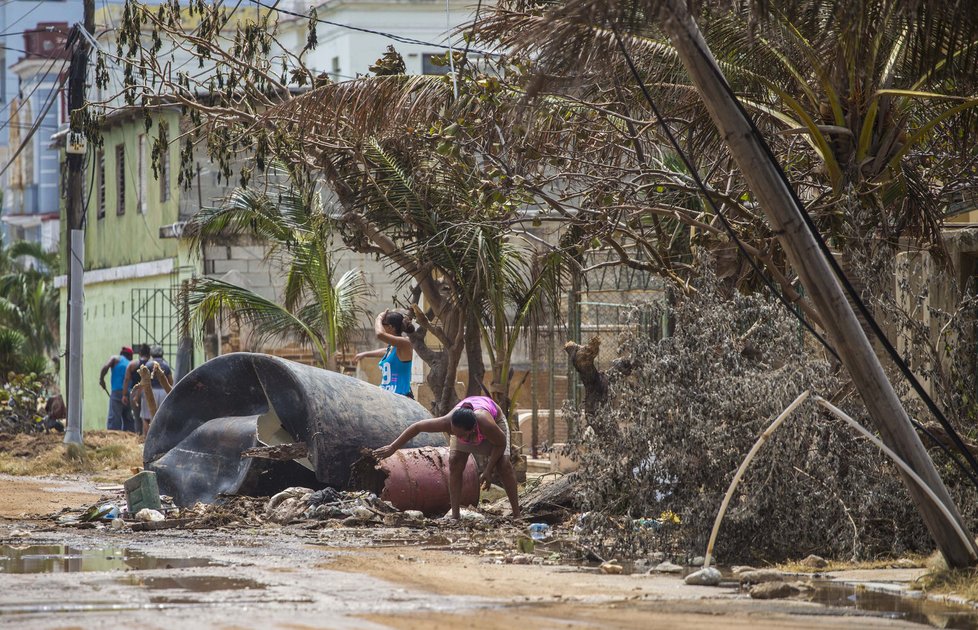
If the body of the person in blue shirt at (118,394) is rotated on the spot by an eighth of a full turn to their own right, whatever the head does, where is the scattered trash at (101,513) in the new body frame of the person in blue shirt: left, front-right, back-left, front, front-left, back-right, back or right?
back-right

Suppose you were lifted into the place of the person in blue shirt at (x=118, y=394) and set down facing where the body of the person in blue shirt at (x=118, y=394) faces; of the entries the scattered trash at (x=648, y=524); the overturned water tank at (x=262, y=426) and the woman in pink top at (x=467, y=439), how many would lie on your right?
3

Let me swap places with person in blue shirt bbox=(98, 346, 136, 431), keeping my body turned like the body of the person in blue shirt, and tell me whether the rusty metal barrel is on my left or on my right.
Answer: on my right

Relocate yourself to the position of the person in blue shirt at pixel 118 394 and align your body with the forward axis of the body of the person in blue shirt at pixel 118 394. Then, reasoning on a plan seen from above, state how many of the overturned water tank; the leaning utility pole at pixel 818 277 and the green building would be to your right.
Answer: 2

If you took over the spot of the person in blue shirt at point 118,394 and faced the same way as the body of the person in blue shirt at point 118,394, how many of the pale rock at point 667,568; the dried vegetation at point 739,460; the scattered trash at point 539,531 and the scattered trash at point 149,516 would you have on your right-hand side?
4

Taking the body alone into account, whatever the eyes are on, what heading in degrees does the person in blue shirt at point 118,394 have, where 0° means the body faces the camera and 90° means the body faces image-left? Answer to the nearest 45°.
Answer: approximately 180°

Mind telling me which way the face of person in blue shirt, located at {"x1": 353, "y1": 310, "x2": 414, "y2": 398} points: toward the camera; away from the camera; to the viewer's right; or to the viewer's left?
to the viewer's left

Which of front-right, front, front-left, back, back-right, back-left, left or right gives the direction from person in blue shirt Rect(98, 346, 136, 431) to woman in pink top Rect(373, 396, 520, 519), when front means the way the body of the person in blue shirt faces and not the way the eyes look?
right

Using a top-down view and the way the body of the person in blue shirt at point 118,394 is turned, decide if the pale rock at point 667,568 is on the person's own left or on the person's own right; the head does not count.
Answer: on the person's own right

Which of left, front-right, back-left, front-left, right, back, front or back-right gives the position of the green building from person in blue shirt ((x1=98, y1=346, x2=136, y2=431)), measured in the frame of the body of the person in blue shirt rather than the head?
left

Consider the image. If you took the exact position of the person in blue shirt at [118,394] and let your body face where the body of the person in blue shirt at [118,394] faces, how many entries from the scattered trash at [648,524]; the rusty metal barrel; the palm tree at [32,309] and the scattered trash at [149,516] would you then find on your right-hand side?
3

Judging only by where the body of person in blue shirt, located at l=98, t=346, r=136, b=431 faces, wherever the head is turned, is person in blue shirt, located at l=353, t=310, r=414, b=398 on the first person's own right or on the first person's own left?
on the first person's own right

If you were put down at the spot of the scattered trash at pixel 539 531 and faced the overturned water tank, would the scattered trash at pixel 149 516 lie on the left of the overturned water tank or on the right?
left
